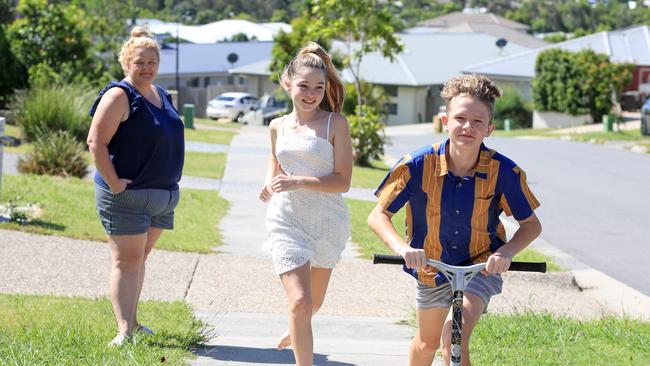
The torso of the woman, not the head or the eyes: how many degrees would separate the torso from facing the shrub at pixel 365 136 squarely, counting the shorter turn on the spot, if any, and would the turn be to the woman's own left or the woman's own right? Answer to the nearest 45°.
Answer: approximately 135° to the woman's own left

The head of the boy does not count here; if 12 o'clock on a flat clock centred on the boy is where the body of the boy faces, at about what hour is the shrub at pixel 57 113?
The shrub is roughly at 5 o'clock from the boy.

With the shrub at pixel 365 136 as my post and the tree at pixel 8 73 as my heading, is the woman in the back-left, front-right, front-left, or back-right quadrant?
back-left

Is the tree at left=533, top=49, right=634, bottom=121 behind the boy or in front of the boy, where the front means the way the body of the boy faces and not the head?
behind

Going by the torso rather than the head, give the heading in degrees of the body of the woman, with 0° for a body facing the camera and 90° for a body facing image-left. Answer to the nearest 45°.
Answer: approximately 315°

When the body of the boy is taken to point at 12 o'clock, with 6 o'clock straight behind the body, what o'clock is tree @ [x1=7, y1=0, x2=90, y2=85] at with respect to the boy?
The tree is roughly at 5 o'clock from the boy.

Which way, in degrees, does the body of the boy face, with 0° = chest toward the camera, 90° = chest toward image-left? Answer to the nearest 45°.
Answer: approximately 0°

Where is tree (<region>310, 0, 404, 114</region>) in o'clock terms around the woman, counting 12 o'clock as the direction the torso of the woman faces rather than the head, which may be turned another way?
The tree is roughly at 8 o'clock from the woman.
